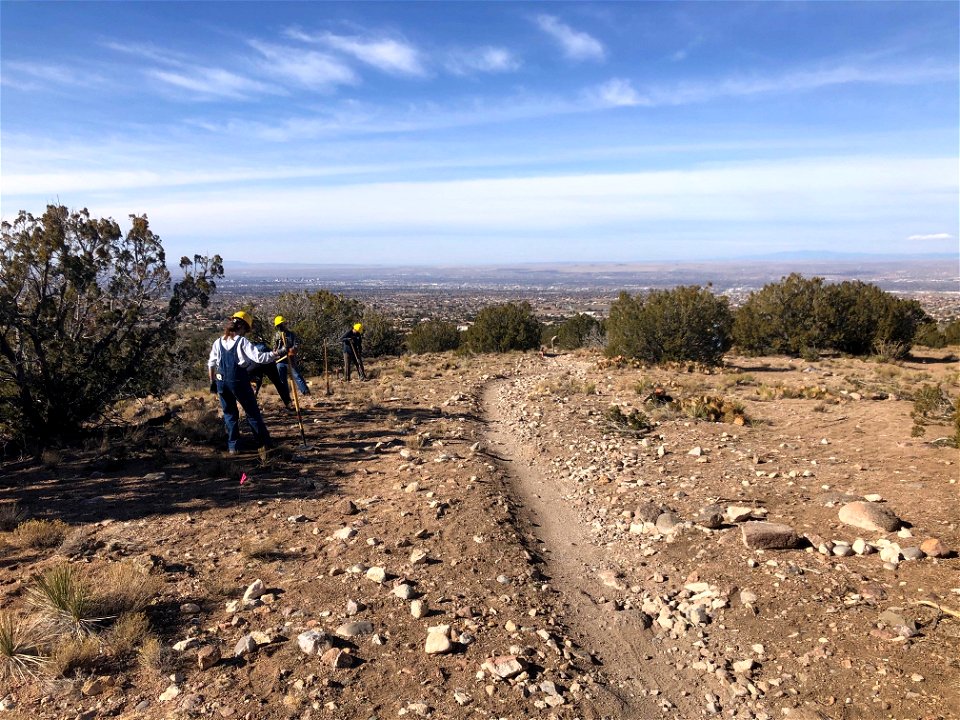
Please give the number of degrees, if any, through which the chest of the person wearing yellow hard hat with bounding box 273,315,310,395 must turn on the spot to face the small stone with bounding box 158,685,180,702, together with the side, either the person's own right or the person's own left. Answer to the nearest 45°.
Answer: approximately 45° to the person's own left

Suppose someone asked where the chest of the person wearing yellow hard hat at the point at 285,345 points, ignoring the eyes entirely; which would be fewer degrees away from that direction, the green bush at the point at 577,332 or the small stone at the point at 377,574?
the small stone

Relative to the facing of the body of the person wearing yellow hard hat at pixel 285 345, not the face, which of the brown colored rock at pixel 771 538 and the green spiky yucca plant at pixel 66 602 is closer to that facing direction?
the green spiky yucca plant

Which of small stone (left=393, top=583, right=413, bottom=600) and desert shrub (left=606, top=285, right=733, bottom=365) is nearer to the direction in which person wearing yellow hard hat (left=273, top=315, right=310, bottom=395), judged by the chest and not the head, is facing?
the small stone

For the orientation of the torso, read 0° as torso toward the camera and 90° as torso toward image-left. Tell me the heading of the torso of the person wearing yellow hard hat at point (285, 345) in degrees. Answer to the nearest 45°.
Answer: approximately 45°

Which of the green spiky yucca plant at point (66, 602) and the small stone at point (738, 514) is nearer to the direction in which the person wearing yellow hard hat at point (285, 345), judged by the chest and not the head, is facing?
the green spiky yucca plant

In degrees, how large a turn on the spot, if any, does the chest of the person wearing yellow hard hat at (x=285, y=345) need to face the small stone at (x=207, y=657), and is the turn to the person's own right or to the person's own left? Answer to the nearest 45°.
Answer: approximately 45° to the person's own left

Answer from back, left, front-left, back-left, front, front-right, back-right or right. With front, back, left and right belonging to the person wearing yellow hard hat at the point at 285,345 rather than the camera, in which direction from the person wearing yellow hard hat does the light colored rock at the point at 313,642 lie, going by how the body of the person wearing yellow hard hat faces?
front-left

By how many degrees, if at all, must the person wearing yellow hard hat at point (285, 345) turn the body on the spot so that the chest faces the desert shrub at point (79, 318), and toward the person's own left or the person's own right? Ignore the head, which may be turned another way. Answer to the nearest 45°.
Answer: approximately 45° to the person's own right

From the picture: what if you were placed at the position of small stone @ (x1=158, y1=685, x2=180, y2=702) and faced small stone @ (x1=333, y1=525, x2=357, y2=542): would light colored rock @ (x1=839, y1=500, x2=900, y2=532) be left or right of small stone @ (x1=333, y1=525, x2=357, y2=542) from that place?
right

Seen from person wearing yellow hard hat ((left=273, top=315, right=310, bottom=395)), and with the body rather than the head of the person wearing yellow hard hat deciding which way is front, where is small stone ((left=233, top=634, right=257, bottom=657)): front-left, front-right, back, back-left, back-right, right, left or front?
front-left

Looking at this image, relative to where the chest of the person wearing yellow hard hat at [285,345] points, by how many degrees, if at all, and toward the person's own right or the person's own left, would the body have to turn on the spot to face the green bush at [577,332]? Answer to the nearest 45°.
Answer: approximately 180°
